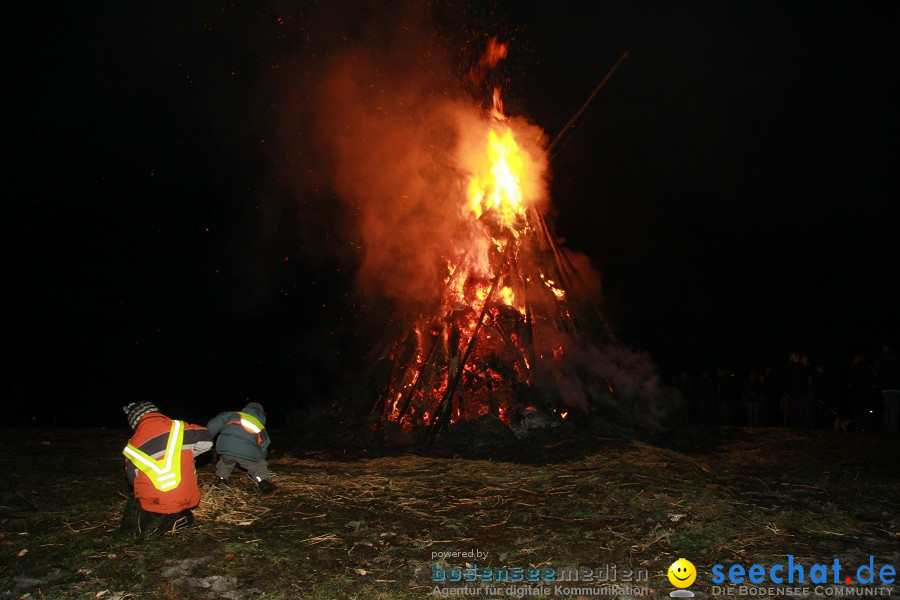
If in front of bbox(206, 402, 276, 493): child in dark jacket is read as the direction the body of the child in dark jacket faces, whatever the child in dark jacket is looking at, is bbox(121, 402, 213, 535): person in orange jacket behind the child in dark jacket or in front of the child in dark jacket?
behind

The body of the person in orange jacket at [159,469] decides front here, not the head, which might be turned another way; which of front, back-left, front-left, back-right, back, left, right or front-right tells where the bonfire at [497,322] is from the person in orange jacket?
front-right

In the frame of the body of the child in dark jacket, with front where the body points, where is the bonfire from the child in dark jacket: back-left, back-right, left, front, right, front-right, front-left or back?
front

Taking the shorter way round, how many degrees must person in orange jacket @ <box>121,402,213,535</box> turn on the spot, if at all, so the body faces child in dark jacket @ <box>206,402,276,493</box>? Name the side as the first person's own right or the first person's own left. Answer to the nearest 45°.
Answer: approximately 45° to the first person's own right

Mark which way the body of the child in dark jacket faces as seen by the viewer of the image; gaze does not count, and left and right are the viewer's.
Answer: facing away from the viewer and to the right of the viewer

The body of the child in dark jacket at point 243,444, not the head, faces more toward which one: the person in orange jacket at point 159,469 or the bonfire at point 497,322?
the bonfire

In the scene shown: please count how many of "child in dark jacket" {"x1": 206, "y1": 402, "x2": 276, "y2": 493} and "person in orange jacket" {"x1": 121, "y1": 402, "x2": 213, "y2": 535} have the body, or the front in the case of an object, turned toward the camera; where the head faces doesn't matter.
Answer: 0

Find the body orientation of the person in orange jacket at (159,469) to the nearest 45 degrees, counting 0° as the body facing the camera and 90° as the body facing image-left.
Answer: approximately 180°
